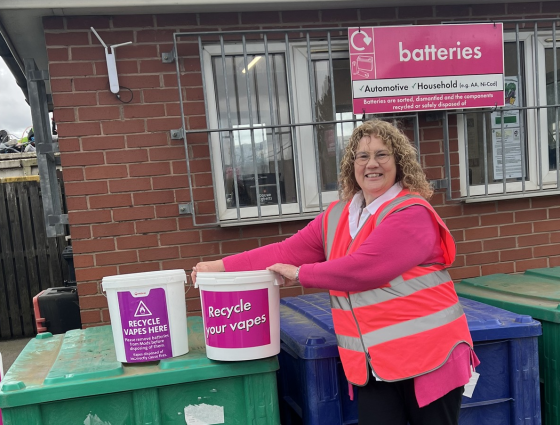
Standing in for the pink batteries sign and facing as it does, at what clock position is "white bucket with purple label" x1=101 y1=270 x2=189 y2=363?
The white bucket with purple label is roughly at 1 o'clock from the pink batteries sign.

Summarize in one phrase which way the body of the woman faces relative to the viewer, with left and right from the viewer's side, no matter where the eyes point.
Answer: facing the viewer and to the left of the viewer

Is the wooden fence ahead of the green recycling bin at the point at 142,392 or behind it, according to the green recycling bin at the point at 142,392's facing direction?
behind

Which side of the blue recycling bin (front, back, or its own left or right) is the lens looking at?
front

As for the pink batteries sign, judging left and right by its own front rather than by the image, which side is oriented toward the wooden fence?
right

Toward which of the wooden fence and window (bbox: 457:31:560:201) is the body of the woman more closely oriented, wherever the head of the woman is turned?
the wooden fence

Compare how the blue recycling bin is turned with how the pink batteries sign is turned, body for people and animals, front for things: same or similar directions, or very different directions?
same or similar directions

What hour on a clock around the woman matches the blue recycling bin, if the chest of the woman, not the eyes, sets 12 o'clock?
The blue recycling bin is roughly at 6 o'clock from the woman.

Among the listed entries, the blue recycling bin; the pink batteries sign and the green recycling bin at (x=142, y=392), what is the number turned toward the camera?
3

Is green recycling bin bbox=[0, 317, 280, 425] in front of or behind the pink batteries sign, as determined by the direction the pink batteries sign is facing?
in front

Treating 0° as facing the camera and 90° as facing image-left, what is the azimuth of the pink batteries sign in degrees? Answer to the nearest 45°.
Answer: approximately 0°

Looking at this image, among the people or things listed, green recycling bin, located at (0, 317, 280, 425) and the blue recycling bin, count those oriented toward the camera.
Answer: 2

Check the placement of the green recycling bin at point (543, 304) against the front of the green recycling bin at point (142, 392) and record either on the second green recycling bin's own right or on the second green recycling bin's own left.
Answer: on the second green recycling bin's own left

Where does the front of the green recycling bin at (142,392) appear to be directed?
toward the camera
